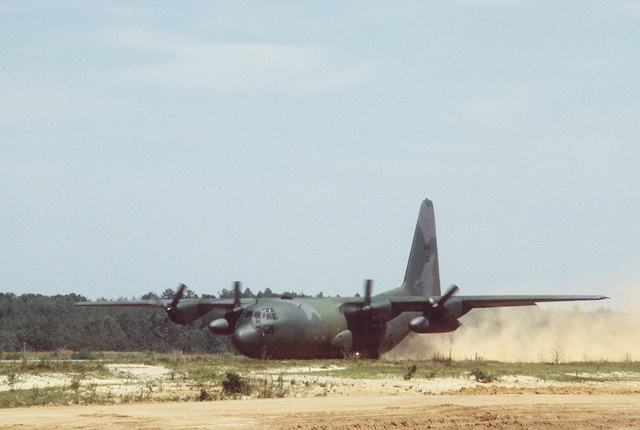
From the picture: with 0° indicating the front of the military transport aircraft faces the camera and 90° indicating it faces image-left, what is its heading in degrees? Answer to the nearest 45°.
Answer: approximately 45°
